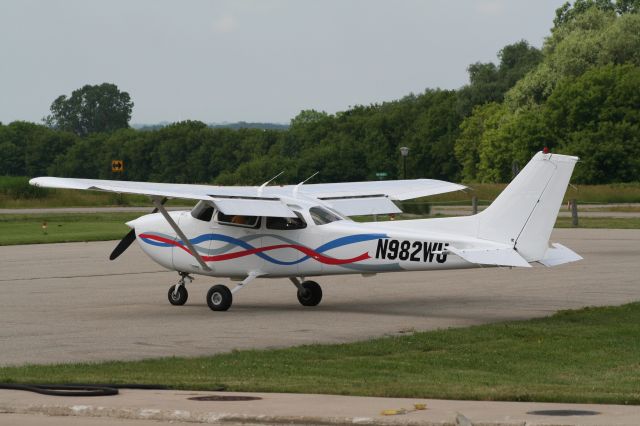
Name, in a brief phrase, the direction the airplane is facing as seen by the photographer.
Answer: facing away from the viewer and to the left of the viewer
